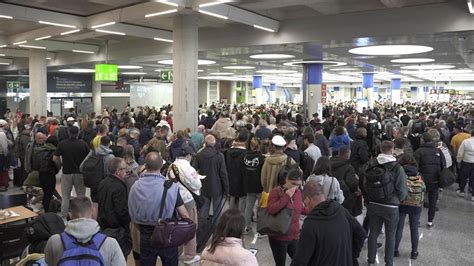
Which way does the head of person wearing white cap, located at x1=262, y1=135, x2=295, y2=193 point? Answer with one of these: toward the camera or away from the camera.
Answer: away from the camera

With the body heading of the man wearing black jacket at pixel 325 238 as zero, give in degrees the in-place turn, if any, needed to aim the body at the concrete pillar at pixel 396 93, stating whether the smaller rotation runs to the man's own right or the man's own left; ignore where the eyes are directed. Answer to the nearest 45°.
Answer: approximately 45° to the man's own right

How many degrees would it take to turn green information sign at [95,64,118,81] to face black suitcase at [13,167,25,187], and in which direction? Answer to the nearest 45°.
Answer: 0° — it already faces it

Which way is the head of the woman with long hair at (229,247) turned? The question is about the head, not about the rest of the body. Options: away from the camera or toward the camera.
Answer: away from the camera

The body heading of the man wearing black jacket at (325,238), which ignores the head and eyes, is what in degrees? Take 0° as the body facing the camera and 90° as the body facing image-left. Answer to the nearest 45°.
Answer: approximately 135°

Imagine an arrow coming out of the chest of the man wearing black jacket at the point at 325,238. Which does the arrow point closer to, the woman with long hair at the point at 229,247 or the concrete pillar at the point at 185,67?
the concrete pillar

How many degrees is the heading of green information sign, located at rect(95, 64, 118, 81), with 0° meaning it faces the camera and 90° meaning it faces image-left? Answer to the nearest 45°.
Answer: approximately 0°

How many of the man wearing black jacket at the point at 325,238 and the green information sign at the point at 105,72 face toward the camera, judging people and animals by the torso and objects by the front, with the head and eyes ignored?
1

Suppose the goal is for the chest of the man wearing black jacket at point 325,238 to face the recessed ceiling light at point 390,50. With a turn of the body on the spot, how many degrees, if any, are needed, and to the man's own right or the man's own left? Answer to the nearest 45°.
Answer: approximately 45° to the man's own right

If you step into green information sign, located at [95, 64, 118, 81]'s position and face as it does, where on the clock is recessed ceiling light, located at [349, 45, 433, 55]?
The recessed ceiling light is roughly at 10 o'clock from the green information sign.

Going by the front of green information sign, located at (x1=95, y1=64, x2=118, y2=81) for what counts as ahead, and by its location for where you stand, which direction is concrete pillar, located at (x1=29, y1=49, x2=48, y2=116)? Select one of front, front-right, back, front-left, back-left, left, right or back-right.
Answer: right

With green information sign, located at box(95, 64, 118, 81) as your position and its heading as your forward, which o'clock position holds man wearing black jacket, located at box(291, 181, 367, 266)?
The man wearing black jacket is roughly at 12 o'clock from the green information sign.

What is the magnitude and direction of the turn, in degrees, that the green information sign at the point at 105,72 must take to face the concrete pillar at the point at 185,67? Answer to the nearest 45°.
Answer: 0° — it already faces it

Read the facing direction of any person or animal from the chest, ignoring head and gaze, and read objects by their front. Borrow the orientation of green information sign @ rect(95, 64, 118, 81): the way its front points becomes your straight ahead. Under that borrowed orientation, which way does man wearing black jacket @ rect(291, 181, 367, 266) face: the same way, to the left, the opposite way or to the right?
the opposite way
